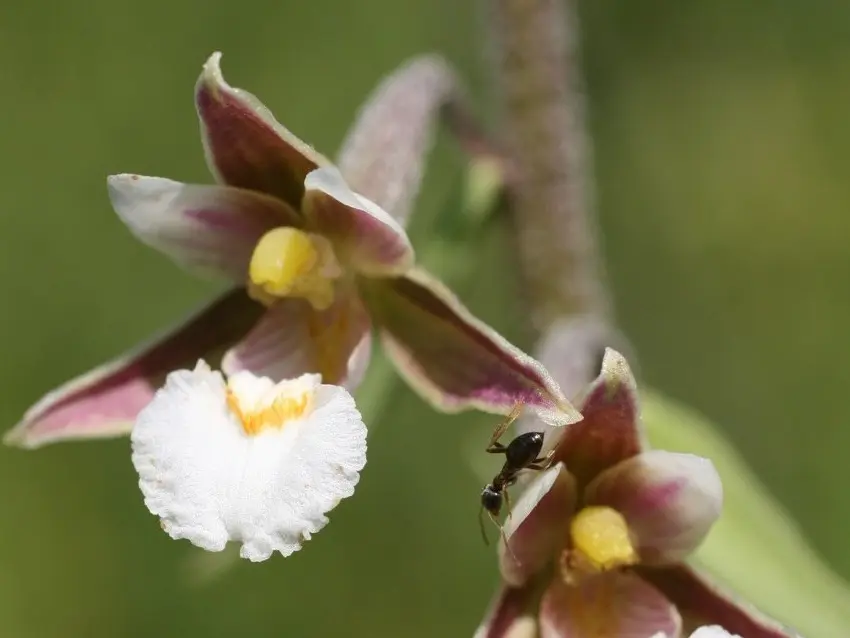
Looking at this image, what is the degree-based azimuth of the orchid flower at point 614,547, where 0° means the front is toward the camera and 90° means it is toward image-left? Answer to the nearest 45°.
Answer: approximately 0°
